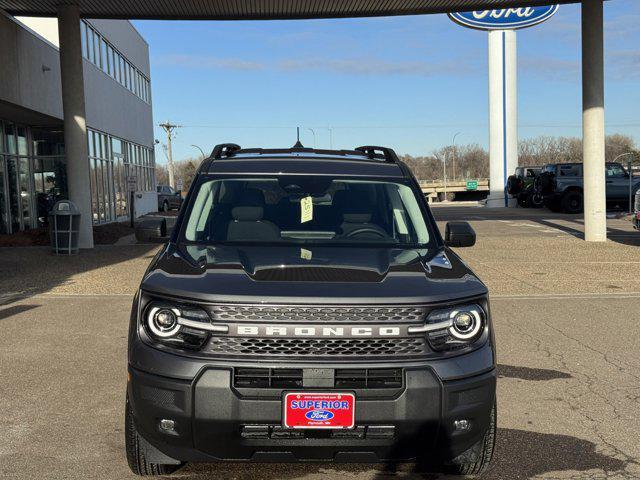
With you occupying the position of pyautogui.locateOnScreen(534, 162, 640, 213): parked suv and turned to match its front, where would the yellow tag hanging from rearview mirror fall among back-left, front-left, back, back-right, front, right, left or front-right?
back-right

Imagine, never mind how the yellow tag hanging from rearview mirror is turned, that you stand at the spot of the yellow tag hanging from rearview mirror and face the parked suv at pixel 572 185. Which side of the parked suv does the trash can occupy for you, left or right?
left

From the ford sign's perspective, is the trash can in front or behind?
in front

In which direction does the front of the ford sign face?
toward the camera

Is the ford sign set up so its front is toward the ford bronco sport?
yes

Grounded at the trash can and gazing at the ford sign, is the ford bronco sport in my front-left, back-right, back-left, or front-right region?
back-right

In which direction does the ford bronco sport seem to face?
toward the camera

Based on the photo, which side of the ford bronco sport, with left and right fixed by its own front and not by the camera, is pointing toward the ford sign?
back

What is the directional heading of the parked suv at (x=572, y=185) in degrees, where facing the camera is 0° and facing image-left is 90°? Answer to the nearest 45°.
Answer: approximately 225°

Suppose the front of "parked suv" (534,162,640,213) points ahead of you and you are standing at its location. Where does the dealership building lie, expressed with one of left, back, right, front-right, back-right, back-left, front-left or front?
back

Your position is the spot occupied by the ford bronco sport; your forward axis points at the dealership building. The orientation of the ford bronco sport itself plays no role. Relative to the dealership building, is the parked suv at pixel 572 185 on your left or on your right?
right

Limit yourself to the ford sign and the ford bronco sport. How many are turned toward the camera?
2

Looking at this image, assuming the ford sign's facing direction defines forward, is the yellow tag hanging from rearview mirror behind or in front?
in front
